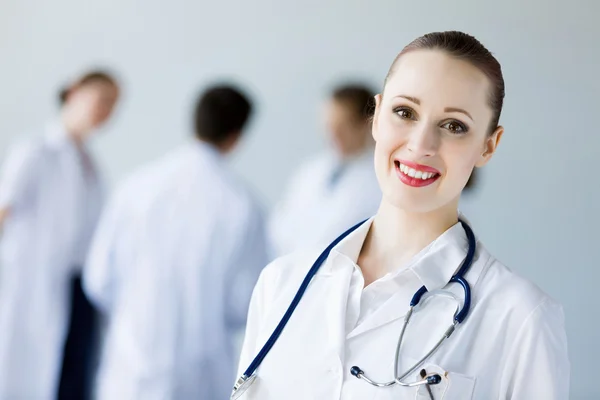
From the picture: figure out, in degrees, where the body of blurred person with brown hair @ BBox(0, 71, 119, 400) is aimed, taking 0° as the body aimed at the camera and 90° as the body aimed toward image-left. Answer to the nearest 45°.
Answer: approximately 315°

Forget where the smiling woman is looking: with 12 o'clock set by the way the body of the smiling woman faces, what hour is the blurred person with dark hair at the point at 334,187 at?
The blurred person with dark hair is roughly at 4 o'clock from the smiling woman.

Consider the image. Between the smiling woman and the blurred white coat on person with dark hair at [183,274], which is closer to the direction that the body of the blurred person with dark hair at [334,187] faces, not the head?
the blurred white coat on person with dark hair

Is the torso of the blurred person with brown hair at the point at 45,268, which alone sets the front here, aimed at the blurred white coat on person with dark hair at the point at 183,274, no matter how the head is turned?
yes

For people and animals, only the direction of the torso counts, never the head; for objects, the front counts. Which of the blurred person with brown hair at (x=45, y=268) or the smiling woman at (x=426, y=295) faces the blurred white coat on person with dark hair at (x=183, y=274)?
the blurred person with brown hair

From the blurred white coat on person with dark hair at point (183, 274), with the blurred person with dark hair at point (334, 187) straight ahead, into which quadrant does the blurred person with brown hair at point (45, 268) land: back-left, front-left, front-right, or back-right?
back-left

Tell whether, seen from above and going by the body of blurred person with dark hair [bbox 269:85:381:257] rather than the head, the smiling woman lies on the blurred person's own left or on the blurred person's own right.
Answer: on the blurred person's own left

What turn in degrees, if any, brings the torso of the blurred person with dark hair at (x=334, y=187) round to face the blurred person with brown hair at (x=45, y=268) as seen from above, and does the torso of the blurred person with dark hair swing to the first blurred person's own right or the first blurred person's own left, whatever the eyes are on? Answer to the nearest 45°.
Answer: approximately 45° to the first blurred person's own right

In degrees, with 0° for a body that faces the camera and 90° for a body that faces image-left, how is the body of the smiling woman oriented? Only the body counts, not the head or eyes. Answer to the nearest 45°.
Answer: approximately 45°
